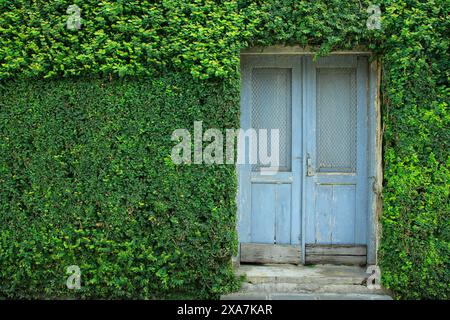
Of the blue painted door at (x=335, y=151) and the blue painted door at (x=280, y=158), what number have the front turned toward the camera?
2

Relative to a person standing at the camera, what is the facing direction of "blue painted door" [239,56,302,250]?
facing the viewer

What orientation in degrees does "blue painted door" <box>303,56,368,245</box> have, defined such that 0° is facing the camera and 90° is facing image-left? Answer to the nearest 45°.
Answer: approximately 0°
